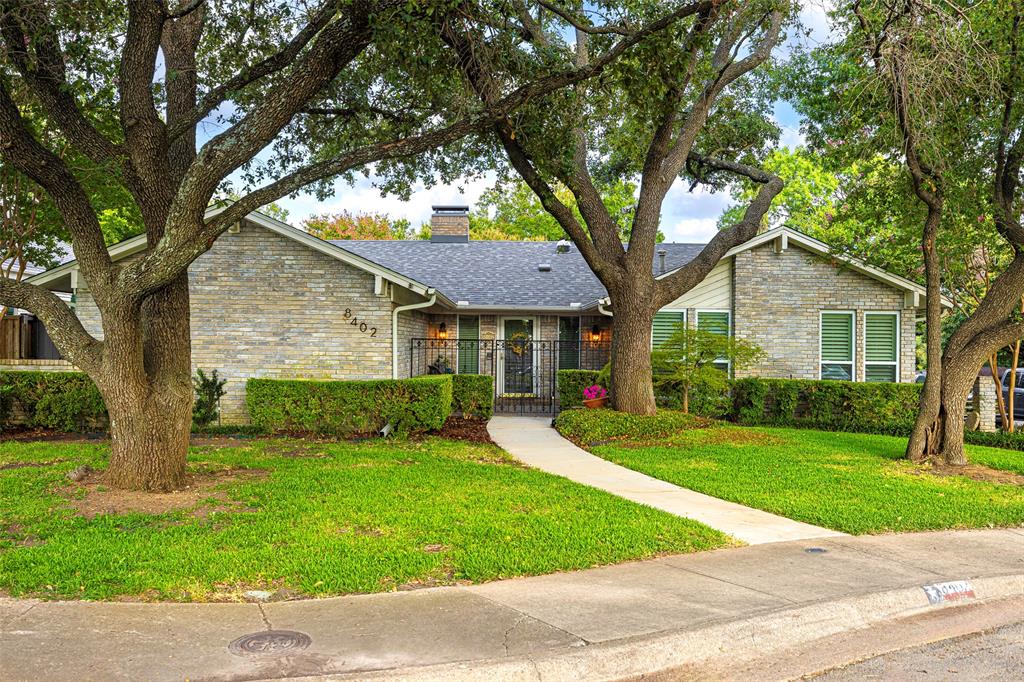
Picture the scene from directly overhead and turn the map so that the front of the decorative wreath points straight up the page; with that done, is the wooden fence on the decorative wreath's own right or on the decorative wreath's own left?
on the decorative wreath's own right

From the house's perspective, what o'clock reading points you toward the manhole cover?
The manhole cover is roughly at 12 o'clock from the house.

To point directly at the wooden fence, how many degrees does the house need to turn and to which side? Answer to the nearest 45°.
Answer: approximately 90° to its right

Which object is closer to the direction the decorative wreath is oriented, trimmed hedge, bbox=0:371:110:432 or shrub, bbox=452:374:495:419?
the shrub

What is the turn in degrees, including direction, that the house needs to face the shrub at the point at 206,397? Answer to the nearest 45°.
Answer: approximately 45° to its right

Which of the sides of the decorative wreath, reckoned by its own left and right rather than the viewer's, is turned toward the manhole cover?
front

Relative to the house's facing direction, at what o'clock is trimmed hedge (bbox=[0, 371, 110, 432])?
The trimmed hedge is roughly at 2 o'clock from the house.

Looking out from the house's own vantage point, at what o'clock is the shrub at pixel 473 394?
The shrub is roughly at 12 o'clock from the house.

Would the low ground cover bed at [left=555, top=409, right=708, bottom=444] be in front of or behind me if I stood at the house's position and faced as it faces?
in front

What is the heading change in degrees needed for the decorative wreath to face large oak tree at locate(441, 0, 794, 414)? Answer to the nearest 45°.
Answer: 0° — it already faces it

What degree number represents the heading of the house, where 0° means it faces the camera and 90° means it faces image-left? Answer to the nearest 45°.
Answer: approximately 0°

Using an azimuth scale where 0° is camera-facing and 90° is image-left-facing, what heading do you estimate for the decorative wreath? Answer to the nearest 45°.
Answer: approximately 0°

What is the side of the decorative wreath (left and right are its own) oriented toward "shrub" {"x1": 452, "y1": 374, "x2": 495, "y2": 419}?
front
